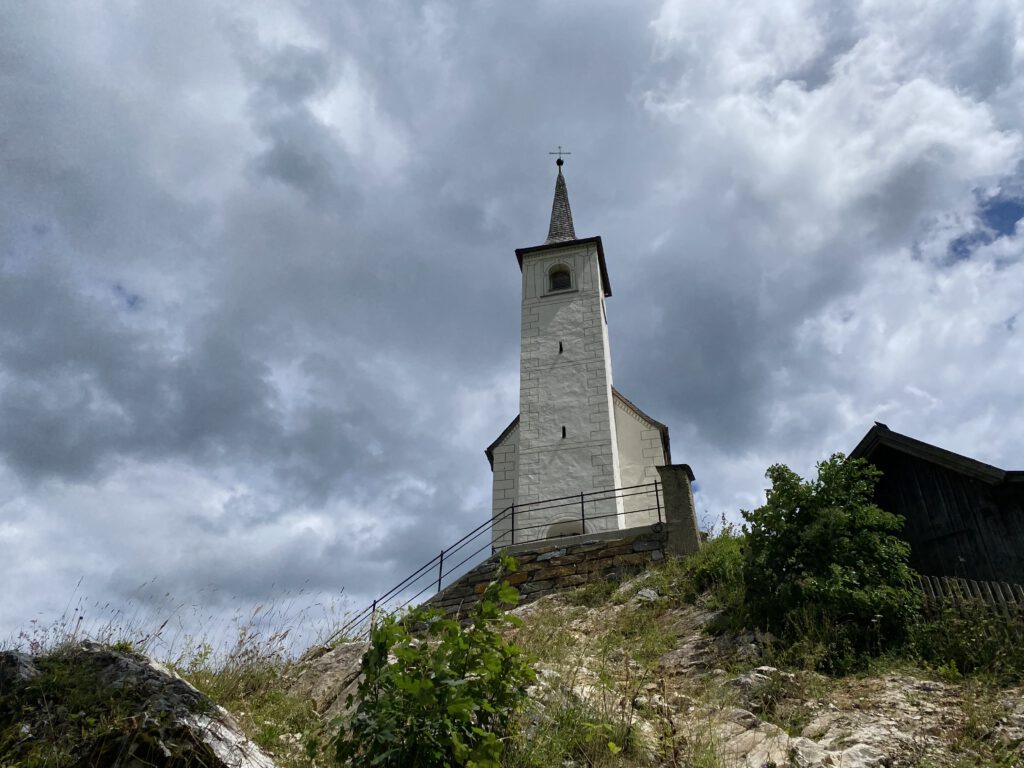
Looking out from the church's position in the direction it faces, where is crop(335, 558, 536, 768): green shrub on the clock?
The green shrub is roughly at 12 o'clock from the church.

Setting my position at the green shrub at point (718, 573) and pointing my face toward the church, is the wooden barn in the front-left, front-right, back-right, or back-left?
back-right

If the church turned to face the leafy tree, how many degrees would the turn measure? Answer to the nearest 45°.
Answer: approximately 45° to its left

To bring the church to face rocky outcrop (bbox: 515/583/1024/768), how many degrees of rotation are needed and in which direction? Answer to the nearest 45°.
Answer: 0° — it already faces it

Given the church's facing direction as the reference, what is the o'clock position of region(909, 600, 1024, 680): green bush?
The green bush is roughly at 11 o'clock from the church.

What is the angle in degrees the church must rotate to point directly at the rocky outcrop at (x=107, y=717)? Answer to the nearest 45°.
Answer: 0° — it already faces it

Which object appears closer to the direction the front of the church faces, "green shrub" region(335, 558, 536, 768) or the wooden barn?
the green shrub

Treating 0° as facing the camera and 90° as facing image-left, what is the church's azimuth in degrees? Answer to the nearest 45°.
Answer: approximately 0°

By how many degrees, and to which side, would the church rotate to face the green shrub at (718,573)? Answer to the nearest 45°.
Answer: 0° — it already faces it
